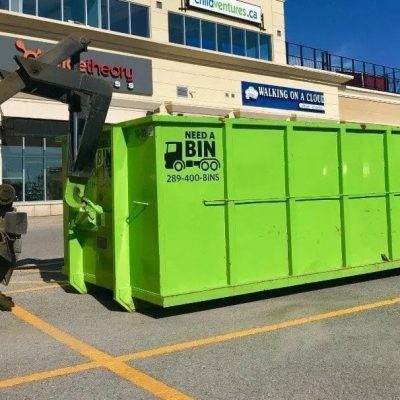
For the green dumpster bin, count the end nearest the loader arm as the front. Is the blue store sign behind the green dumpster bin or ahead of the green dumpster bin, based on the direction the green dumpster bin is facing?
behind

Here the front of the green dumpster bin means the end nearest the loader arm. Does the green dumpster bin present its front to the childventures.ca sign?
no
